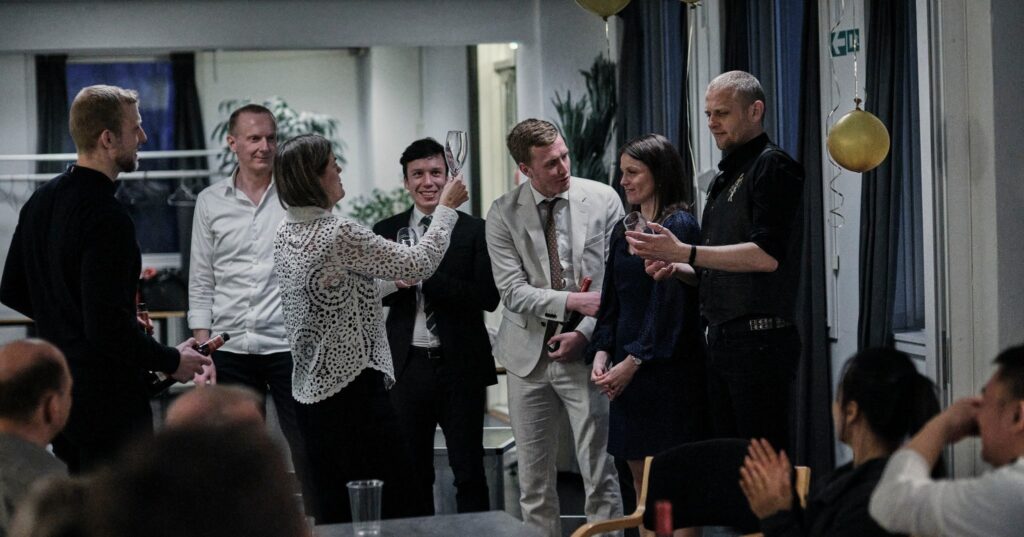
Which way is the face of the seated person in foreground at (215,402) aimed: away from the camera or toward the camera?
away from the camera

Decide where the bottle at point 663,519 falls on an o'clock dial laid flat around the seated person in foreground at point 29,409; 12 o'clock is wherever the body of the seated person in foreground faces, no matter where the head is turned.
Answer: The bottle is roughly at 3 o'clock from the seated person in foreground.

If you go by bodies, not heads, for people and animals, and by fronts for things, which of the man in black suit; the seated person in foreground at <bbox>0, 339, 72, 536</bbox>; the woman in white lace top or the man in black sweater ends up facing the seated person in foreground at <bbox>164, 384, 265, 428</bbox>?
the man in black suit

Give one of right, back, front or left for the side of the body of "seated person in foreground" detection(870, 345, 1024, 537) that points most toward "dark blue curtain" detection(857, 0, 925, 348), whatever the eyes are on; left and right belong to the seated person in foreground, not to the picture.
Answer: right

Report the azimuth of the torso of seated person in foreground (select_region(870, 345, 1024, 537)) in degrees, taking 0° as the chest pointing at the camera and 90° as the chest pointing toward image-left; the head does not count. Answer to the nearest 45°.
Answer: approximately 90°

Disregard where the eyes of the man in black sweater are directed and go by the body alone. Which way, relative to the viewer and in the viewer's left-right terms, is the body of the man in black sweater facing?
facing away from the viewer and to the right of the viewer

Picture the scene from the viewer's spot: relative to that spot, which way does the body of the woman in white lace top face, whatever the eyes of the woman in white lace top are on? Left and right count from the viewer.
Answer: facing away from the viewer and to the right of the viewer

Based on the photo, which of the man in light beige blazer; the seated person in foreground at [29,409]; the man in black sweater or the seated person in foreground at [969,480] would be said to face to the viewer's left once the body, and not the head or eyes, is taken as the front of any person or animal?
the seated person in foreground at [969,480]

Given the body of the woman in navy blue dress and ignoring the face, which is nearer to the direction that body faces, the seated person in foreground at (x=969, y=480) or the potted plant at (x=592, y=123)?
the seated person in foreground
